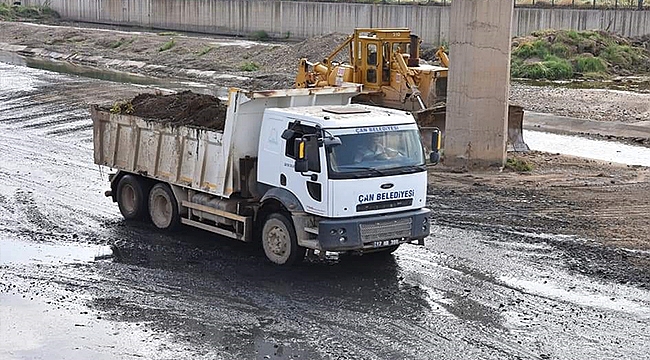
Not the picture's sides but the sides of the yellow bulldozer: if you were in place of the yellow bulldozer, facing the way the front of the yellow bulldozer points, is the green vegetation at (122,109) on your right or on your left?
on your right

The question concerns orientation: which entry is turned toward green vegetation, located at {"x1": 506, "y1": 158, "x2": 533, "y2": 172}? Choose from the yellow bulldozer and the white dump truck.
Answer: the yellow bulldozer

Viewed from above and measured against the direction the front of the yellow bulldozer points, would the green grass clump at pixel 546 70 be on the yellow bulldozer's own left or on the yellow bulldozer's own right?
on the yellow bulldozer's own left

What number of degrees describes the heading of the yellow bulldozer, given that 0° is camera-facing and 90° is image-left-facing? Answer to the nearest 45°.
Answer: approximately 315°

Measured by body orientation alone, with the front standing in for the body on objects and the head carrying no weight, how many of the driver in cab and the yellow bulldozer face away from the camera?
0

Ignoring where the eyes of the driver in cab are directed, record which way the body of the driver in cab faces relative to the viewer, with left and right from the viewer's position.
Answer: facing the viewer and to the right of the viewer

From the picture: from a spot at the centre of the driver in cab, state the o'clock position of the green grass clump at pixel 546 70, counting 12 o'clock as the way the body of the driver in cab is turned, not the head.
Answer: The green grass clump is roughly at 8 o'clock from the driver in cab.

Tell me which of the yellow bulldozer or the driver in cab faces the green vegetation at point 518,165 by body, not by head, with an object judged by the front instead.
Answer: the yellow bulldozer

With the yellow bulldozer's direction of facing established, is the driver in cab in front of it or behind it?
in front

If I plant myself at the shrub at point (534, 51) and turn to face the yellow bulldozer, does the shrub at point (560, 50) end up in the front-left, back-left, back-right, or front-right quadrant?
back-left

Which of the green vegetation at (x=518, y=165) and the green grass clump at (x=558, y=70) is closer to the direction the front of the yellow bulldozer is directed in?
the green vegetation

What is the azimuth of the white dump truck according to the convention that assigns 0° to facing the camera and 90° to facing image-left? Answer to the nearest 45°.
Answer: approximately 315°

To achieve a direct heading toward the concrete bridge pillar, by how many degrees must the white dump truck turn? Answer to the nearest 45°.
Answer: approximately 90° to its left

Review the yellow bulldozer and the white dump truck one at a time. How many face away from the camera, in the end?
0

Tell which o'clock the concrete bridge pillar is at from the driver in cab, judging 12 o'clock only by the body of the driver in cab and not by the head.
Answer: The concrete bridge pillar is roughly at 8 o'clock from the driver in cab.

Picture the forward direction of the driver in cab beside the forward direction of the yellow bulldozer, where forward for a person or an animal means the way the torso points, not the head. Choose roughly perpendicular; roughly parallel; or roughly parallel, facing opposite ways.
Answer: roughly parallel
